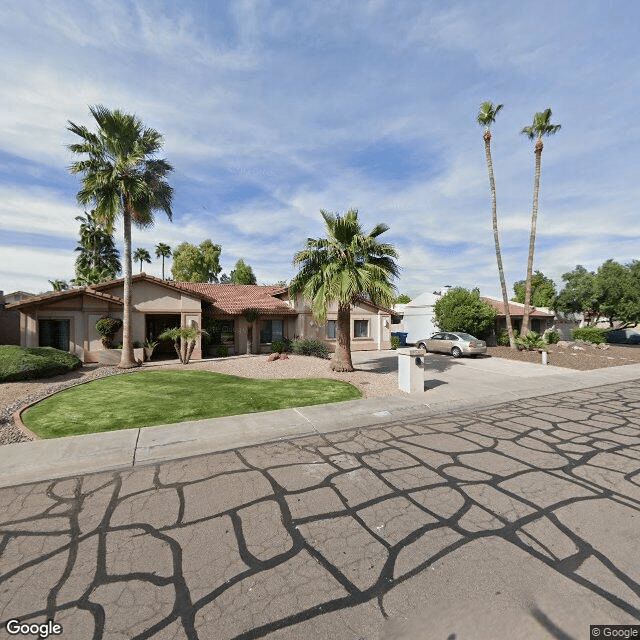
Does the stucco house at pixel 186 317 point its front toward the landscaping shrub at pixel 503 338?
no

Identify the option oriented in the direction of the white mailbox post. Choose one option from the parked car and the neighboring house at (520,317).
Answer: the neighboring house

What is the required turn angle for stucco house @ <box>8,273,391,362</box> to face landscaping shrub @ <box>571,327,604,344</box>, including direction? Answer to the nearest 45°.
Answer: approximately 90° to its left

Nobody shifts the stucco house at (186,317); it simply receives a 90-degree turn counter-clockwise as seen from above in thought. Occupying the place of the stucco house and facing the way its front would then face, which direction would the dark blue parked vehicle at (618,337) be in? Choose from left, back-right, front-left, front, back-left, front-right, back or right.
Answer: front

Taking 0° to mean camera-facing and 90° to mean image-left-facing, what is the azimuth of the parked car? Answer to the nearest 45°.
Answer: approximately 135°

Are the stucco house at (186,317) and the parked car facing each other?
no

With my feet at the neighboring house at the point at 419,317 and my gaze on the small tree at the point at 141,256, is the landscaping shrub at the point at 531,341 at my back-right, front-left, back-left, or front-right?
back-left

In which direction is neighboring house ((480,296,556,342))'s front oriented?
toward the camera

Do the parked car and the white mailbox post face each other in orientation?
no

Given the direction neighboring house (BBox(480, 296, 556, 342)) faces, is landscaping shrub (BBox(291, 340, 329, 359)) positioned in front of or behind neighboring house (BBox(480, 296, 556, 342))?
in front

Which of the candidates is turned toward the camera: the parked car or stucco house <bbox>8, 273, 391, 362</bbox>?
the stucco house

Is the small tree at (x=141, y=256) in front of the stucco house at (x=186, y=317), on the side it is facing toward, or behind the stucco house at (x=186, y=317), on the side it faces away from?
behind

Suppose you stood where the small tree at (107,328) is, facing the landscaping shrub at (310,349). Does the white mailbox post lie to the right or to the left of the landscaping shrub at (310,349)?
right

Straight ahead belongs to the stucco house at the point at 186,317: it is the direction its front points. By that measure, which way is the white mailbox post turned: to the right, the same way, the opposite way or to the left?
the same way

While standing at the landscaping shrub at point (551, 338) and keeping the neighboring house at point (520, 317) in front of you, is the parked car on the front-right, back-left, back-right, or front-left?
back-left

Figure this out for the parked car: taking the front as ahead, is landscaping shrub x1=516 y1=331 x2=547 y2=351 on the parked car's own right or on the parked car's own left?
on the parked car's own right

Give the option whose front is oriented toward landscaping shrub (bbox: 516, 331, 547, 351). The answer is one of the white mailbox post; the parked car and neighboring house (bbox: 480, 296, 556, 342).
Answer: the neighboring house

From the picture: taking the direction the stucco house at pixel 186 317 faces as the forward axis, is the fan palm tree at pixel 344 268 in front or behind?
in front

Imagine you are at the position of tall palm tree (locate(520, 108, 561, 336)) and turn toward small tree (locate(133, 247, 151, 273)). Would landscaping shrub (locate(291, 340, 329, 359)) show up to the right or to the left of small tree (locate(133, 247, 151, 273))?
left

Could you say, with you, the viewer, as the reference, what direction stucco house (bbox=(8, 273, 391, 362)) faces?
facing the viewer

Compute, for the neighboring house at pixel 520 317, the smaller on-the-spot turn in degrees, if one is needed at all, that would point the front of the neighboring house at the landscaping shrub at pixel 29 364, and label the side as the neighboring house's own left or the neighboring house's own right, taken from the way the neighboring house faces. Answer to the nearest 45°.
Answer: approximately 45° to the neighboring house's own right
